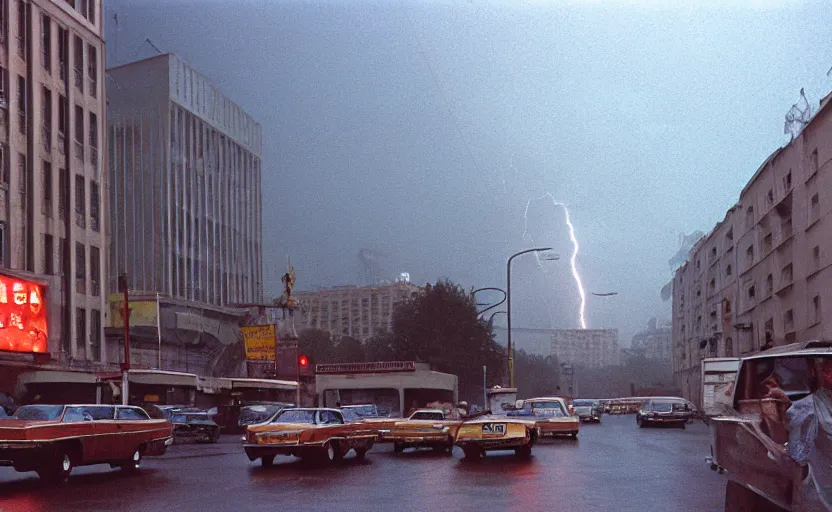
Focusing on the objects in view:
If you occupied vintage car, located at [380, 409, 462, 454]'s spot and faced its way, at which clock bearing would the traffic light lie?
The traffic light is roughly at 4 o'clock from the vintage car.

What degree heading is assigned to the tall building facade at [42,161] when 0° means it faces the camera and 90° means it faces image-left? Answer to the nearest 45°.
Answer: approximately 315°

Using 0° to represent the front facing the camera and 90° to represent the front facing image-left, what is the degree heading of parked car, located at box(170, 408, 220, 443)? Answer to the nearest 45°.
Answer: approximately 315°

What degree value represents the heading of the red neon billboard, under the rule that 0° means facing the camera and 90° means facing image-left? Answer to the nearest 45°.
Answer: approximately 315°

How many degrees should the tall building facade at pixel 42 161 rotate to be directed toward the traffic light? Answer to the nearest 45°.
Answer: approximately 45° to its left

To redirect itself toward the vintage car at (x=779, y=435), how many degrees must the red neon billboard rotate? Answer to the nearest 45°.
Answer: approximately 45° to its right
